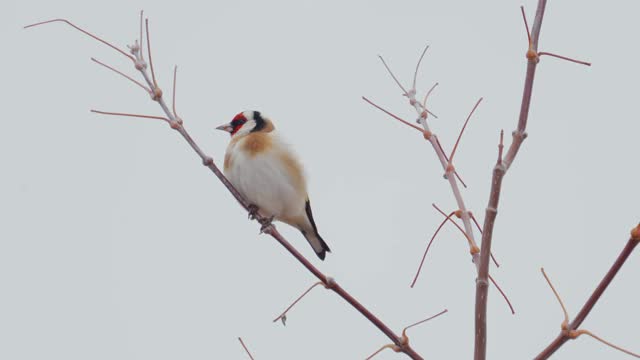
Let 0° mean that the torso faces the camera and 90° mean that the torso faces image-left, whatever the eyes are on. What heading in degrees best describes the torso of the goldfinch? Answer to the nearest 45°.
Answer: approximately 45°

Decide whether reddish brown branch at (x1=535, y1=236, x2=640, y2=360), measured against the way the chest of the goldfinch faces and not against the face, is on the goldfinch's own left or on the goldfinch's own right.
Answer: on the goldfinch's own left
